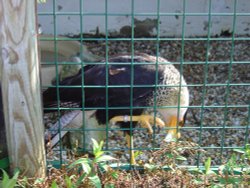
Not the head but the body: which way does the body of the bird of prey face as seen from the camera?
to the viewer's right

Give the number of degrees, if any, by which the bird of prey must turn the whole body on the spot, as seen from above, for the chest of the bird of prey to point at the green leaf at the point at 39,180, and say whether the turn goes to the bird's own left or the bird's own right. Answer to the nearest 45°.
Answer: approximately 90° to the bird's own right

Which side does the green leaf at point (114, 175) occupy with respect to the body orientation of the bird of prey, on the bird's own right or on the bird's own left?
on the bird's own right

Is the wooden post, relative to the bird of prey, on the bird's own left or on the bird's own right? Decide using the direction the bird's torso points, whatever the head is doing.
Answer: on the bird's own right

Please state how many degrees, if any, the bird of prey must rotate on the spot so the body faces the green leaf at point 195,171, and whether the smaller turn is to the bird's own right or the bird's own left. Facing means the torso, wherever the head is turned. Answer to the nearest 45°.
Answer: approximately 45° to the bird's own right

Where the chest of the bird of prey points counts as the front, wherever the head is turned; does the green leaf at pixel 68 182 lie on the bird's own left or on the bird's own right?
on the bird's own right
